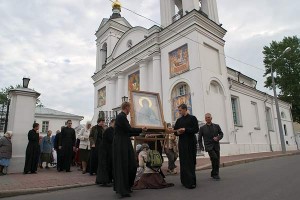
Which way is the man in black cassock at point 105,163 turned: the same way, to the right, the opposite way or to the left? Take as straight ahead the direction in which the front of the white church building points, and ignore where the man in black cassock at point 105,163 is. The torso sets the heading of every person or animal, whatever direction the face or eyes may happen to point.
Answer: the opposite way

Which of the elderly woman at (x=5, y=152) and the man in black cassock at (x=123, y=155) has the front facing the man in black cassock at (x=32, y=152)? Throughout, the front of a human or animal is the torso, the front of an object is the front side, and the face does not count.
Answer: the elderly woman

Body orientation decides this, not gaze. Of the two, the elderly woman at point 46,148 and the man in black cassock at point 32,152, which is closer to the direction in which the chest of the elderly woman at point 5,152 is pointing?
the man in black cassock

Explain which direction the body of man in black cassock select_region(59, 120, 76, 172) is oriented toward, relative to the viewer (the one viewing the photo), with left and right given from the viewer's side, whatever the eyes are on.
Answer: facing the viewer

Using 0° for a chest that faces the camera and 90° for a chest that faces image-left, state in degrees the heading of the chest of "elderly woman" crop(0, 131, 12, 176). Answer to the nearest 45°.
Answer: approximately 270°

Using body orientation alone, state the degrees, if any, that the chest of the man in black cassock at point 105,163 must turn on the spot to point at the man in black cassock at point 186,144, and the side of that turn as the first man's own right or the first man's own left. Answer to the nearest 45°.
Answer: approximately 45° to the first man's own right

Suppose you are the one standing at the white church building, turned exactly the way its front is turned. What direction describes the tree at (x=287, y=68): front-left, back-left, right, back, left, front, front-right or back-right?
back

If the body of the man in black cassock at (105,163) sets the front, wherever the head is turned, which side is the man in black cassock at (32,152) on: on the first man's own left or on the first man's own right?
on the first man's own left

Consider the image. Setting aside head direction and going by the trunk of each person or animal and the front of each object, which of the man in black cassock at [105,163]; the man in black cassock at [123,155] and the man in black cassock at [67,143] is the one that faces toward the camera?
the man in black cassock at [67,143]

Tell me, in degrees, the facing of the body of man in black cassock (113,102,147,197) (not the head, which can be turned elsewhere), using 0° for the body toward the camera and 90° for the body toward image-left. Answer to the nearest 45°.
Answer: approximately 270°

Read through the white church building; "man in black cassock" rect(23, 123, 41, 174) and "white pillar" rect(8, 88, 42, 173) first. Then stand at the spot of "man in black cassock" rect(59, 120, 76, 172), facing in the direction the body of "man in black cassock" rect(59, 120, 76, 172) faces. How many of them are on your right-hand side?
2

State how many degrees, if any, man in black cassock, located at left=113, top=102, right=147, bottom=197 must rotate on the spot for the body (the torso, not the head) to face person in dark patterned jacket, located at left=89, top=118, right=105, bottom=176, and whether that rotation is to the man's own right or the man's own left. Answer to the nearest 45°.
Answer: approximately 90° to the man's own left
